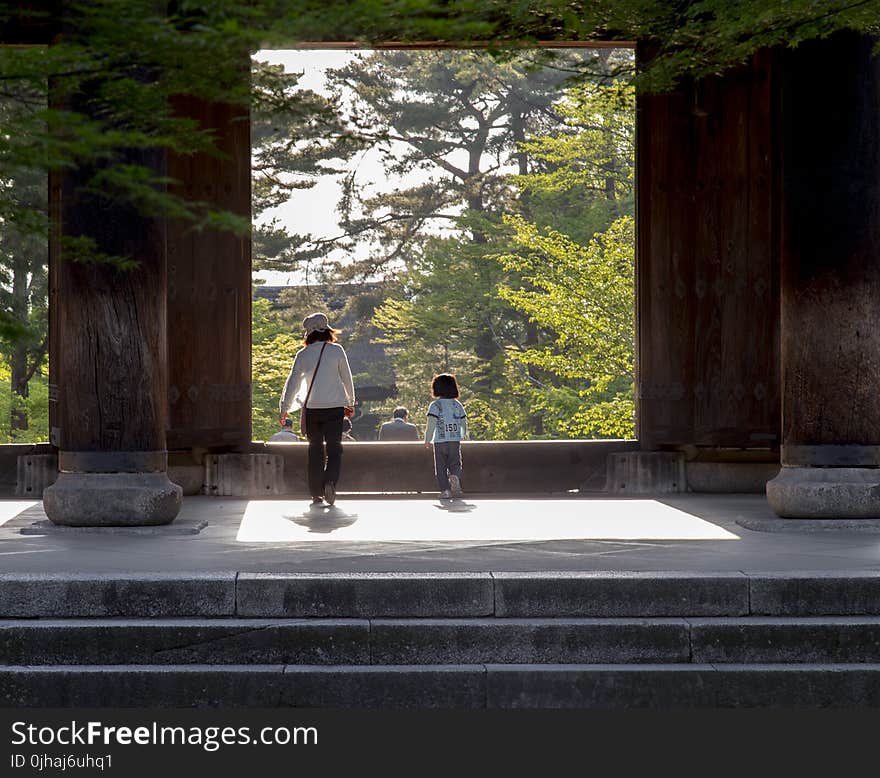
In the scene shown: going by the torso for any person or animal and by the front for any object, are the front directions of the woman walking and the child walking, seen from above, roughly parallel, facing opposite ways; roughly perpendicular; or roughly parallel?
roughly parallel

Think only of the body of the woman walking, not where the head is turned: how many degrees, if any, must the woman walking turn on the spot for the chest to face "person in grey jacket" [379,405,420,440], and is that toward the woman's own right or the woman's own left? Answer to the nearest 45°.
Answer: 0° — they already face them

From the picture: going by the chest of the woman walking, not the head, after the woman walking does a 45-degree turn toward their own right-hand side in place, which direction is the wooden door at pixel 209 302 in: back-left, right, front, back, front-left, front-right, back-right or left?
left

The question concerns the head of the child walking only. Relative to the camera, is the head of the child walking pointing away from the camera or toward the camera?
away from the camera

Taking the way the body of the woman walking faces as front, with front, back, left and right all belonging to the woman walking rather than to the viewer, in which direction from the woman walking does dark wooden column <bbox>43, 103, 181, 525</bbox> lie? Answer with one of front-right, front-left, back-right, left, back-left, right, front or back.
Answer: back-left

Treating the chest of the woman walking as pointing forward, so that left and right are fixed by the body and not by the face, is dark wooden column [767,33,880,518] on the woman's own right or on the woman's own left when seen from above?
on the woman's own right

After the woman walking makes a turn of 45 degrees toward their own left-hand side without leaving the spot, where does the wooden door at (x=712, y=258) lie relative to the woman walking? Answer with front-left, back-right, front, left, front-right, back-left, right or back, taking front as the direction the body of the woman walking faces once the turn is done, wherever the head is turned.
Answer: back-right

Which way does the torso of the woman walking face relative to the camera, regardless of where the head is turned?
away from the camera

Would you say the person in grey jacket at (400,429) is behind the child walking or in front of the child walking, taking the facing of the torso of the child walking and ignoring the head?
in front

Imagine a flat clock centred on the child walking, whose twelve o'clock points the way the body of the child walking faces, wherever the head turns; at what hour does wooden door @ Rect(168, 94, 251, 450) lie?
The wooden door is roughly at 9 o'clock from the child walking.

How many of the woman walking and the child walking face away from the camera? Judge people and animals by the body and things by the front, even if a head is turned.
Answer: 2

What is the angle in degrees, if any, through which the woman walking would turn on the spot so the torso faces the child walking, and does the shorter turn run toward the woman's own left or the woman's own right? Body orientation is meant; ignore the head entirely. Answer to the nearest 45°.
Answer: approximately 45° to the woman's own right

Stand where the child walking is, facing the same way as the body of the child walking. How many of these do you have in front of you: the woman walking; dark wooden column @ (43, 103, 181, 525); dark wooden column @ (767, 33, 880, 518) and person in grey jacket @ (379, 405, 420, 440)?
1

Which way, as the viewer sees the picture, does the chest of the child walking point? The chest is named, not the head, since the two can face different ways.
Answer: away from the camera

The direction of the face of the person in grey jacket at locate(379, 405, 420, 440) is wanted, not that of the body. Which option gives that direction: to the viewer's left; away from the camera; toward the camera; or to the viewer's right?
away from the camera
